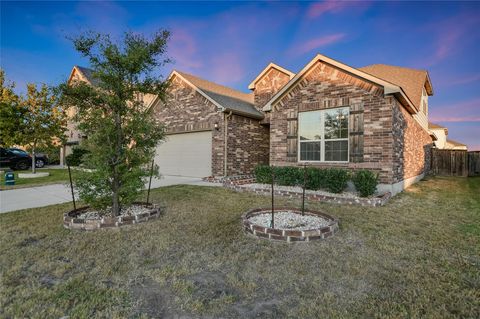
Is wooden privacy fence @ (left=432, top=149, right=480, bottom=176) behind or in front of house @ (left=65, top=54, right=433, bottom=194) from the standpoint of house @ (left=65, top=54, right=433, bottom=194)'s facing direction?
behind

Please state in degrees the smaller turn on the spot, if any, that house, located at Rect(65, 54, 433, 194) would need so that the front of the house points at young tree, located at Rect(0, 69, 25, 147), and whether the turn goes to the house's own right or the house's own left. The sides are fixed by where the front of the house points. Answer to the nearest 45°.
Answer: approximately 45° to the house's own right

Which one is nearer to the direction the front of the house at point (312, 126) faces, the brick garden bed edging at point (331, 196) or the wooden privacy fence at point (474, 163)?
the brick garden bed edging

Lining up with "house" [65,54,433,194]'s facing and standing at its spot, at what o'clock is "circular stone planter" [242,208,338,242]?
The circular stone planter is roughly at 11 o'clock from the house.

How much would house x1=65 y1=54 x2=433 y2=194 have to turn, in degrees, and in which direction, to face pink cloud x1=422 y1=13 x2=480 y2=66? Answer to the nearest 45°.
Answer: approximately 135° to its left

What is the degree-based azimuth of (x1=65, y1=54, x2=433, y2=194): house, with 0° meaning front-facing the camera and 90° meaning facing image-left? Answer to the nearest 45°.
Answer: approximately 45°

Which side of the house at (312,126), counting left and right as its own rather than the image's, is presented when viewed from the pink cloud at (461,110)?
back

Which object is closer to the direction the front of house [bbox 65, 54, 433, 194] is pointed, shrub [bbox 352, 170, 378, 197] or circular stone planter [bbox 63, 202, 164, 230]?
the circular stone planter

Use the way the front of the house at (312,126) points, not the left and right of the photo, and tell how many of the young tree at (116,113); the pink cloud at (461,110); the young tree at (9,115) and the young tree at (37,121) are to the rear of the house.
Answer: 1

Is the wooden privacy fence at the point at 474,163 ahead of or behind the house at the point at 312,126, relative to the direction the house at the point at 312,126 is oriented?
behind
